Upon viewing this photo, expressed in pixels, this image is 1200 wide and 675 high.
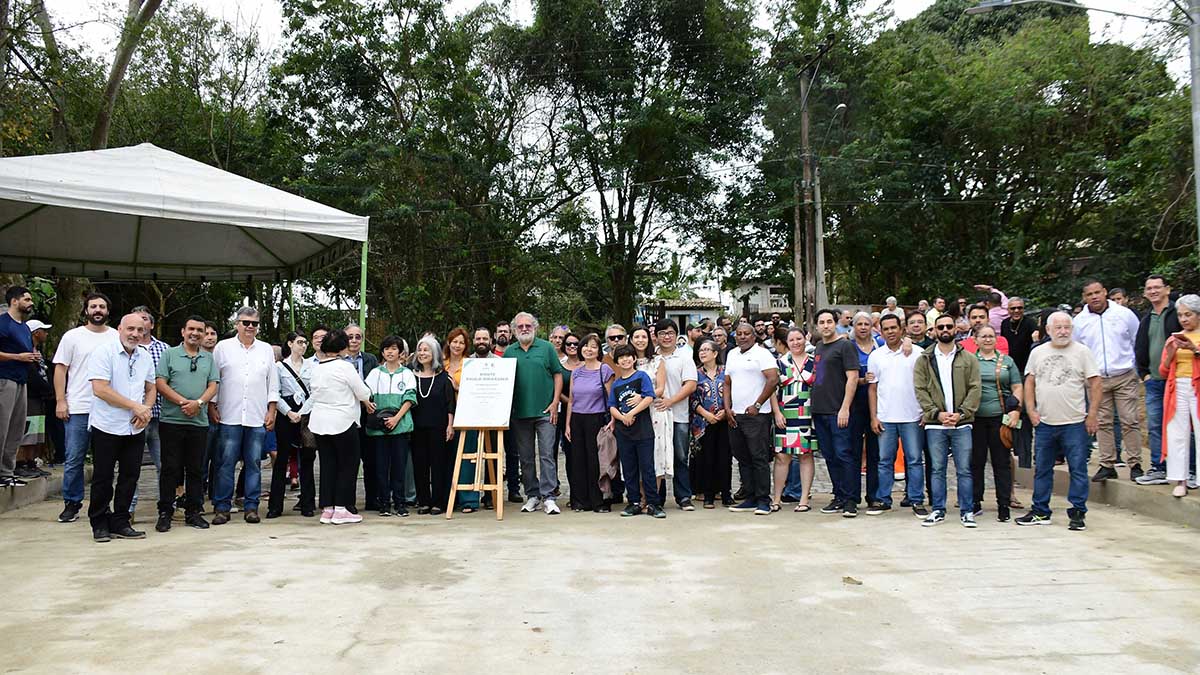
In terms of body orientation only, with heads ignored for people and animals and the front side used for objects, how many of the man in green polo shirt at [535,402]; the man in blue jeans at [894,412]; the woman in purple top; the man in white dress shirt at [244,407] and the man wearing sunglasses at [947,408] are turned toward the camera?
5

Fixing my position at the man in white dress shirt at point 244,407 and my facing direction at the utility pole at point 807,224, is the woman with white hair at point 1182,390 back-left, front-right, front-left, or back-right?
front-right

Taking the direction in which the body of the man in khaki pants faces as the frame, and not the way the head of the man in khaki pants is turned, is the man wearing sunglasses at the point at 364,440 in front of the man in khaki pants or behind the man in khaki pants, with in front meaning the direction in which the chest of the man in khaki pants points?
in front

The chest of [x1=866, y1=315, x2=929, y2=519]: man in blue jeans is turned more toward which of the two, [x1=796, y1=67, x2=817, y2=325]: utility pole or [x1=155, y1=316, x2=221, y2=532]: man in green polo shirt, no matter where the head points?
the man in green polo shirt

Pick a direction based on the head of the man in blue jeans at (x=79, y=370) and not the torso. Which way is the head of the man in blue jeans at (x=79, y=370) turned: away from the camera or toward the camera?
toward the camera

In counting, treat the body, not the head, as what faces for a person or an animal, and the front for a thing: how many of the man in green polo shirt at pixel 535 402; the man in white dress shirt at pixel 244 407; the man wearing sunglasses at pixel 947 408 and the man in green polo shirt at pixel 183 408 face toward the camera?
4

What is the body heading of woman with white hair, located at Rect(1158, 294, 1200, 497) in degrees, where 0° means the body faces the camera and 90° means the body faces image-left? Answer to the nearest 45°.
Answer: approximately 45°

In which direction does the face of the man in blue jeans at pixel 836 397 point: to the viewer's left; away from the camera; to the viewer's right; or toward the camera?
toward the camera

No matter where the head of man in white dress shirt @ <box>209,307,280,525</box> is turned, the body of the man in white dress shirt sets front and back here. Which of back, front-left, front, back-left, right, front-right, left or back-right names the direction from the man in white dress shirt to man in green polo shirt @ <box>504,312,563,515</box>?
left

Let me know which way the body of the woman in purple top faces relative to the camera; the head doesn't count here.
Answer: toward the camera

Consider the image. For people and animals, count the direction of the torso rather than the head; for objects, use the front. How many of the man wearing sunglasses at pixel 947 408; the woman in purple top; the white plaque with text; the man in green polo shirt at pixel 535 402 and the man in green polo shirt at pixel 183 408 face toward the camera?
5

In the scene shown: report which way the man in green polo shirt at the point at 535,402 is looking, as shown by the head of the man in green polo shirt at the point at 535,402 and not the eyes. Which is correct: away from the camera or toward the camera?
toward the camera

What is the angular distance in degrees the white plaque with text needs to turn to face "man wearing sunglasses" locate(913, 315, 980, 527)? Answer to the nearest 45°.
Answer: approximately 90° to its left

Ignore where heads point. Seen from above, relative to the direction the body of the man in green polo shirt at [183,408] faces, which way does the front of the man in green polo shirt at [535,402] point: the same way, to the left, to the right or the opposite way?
the same way

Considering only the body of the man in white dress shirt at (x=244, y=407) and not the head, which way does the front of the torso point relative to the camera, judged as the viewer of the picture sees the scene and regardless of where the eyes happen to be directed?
toward the camera

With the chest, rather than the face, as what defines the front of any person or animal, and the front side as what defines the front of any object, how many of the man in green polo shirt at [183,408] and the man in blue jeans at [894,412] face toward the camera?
2

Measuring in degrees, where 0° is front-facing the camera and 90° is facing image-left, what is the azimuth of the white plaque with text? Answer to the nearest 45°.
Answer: approximately 0°
